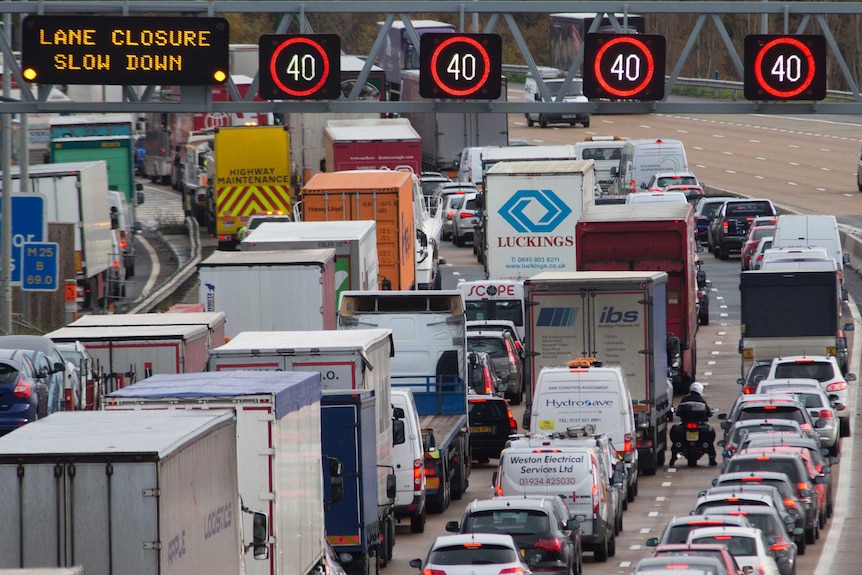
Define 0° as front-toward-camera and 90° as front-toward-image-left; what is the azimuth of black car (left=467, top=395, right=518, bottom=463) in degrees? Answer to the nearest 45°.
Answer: approximately 180°

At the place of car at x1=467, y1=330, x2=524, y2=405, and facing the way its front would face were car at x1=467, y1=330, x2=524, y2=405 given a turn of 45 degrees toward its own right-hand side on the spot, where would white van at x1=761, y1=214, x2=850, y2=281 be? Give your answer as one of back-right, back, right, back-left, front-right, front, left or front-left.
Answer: front

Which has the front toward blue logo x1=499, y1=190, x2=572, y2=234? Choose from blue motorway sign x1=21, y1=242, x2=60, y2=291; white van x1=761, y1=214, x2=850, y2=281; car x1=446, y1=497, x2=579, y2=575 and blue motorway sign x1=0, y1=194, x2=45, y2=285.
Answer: the car

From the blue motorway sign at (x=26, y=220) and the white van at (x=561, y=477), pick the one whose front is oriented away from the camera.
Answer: the white van

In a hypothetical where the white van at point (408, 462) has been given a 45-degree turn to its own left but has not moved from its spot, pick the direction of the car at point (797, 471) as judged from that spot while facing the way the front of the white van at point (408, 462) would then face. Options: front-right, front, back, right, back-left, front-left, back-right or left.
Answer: back-right

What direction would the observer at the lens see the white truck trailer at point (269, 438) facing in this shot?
facing away from the viewer

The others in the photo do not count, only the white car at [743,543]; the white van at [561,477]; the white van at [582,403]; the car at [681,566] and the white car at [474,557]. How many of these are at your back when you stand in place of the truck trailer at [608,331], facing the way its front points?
5

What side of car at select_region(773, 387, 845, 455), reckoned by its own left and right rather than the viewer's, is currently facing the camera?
back

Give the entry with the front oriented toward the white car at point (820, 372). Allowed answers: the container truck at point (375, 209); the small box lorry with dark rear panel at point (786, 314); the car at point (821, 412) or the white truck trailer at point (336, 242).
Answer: the car

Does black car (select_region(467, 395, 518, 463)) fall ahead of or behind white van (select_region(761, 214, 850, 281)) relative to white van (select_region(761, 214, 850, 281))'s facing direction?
behind

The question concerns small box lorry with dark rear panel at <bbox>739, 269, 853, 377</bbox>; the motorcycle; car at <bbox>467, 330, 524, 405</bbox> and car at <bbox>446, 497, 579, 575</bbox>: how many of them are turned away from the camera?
4

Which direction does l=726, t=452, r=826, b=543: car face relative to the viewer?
away from the camera

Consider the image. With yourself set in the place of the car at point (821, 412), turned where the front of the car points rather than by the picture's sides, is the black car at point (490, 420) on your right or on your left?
on your left

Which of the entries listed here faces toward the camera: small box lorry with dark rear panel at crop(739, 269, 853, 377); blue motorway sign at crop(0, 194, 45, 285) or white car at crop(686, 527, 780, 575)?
the blue motorway sign

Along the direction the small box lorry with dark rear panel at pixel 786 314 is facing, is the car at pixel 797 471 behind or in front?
behind

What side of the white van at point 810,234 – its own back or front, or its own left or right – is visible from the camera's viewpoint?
back

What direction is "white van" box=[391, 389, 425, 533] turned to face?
away from the camera

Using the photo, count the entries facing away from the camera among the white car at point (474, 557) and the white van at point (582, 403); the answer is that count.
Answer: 2

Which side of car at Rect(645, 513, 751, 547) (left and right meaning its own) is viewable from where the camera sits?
back
